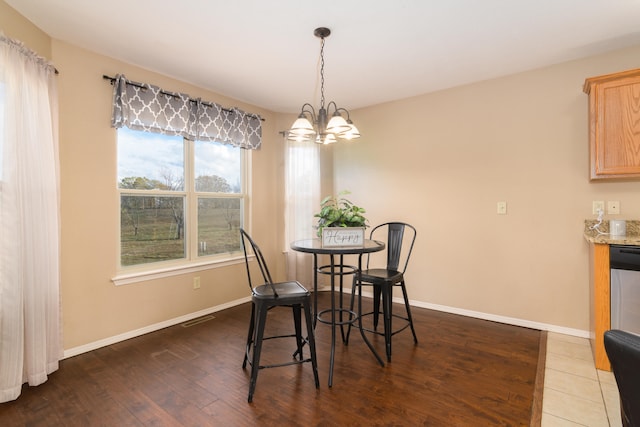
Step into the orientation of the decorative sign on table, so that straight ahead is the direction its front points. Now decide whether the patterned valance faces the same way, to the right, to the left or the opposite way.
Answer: to the left

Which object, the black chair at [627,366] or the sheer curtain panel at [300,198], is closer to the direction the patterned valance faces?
the black chair

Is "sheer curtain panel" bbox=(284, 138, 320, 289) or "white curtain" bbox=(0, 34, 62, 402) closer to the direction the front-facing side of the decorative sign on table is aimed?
the white curtain

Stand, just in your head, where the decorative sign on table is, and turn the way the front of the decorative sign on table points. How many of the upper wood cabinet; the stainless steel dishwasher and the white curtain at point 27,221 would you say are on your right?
1

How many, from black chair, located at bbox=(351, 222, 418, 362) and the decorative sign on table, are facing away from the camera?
0

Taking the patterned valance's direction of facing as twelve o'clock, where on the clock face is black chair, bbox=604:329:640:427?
The black chair is roughly at 1 o'clock from the patterned valance.

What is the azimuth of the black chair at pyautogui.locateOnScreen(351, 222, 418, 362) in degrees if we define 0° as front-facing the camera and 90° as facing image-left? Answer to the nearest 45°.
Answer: approximately 45°

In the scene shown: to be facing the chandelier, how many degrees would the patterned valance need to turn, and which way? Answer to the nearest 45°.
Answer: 0° — it already faces it

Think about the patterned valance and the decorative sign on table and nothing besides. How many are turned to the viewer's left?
0

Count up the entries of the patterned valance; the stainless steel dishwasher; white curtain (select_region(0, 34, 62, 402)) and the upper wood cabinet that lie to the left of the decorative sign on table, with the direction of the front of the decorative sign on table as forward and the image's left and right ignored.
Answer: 2

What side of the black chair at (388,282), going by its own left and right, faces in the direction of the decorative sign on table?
front

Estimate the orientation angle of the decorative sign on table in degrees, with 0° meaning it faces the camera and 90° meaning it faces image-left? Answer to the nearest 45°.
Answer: approximately 0°

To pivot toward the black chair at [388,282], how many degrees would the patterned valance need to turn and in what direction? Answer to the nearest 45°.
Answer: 0° — it already faces it

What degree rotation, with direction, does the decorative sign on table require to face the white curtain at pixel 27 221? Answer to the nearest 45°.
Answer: approximately 90° to its right

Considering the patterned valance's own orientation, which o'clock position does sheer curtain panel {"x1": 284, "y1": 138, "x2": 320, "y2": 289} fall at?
The sheer curtain panel is roughly at 10 o'clock from the patterned valance.

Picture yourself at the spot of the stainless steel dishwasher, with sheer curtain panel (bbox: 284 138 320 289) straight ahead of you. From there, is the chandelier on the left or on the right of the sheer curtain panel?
left
